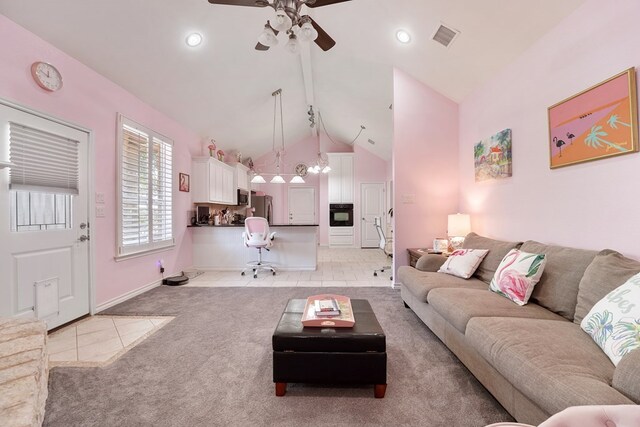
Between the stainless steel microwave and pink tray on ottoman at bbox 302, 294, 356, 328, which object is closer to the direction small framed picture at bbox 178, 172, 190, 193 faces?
the pink tray on ottoman

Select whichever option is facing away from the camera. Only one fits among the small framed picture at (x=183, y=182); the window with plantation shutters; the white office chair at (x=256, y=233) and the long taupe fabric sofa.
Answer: the white office chair

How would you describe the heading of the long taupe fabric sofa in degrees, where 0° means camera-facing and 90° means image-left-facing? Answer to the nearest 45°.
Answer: approximately 45°

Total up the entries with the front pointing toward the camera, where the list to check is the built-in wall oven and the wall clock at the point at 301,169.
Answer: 2

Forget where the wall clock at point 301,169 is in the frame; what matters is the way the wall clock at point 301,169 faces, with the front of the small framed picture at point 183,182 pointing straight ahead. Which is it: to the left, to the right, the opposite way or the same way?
to the right

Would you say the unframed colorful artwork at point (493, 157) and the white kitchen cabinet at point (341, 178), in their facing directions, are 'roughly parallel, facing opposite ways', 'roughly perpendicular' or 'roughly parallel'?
roughly perpendicular

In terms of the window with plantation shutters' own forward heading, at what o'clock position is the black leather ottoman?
The black leather ottoman is roughly at 1 o'clock from the window with plantation shutters.

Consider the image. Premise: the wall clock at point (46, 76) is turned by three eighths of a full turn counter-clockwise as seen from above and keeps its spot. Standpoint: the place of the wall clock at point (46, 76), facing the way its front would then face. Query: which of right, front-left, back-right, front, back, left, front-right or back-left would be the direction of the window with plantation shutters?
front-right

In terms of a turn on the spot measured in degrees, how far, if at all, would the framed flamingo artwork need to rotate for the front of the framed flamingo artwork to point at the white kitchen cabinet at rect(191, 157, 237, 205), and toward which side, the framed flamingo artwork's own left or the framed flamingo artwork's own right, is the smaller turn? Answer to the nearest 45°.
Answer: approximately 45° to the framed flamingo artwork's own right

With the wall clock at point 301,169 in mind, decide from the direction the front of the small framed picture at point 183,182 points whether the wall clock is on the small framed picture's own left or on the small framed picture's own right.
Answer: on the small framed picture's own left

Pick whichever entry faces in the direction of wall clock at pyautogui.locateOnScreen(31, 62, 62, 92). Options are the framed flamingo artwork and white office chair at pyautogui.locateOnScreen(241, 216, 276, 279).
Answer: the framed flamingo artwork
